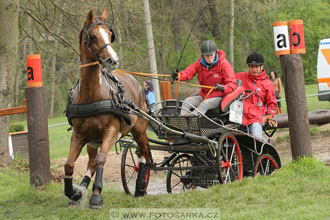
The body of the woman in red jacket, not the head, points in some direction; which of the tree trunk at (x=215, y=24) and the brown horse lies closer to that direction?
the brown horse

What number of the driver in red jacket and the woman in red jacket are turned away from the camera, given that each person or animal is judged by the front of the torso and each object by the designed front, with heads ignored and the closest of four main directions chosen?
0

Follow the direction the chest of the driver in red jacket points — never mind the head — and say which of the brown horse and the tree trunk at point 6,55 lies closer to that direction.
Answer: the brown horse

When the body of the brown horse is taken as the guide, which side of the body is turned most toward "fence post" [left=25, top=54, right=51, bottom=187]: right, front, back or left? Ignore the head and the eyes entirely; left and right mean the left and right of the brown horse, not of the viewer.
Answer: right

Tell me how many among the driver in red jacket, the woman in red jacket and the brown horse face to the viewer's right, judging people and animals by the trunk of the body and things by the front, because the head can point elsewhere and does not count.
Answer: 0

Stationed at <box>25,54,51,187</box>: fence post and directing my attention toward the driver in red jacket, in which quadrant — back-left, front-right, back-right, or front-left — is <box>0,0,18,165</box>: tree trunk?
back-left

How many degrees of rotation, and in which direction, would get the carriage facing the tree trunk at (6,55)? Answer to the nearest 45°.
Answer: approximately 90° to its right

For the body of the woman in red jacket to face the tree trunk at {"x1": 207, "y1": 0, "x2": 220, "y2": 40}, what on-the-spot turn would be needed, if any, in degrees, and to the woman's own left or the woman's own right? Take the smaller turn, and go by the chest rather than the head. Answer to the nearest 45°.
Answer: approximately 180°

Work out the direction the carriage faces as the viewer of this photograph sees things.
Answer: facing the viewer and to the left of the viewer

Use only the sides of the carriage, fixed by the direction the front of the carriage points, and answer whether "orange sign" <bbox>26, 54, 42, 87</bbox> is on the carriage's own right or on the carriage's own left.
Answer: on the carriage's own right

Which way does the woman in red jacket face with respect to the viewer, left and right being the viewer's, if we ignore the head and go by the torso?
facing the viewer

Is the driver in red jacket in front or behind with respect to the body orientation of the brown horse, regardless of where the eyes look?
behind

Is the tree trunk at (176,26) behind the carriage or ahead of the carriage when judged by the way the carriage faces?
behind
